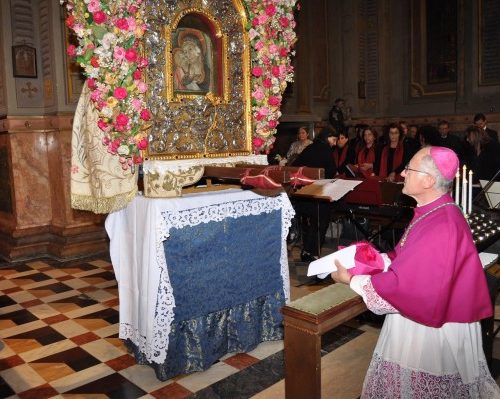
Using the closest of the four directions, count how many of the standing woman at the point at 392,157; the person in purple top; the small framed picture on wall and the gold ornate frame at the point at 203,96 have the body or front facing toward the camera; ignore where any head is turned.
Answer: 3

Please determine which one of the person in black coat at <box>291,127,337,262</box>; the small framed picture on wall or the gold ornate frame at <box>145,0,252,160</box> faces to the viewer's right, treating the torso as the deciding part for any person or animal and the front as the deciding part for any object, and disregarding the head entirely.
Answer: the person in black coat

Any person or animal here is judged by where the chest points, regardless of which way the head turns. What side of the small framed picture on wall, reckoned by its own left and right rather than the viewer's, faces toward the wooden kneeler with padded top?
front

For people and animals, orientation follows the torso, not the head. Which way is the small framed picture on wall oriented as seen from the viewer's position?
toward the camera

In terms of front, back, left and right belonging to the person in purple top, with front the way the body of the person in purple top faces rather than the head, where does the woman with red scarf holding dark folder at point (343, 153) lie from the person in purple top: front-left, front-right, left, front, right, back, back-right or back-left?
right

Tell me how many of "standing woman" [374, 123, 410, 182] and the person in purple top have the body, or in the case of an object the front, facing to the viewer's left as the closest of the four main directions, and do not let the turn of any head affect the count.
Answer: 1

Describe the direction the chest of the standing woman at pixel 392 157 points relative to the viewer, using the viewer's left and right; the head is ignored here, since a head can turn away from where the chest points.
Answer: facing the viewer

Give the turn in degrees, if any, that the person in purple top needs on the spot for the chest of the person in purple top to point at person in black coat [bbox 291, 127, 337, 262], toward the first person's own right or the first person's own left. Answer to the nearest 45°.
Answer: approximately 90° to the first person's own right

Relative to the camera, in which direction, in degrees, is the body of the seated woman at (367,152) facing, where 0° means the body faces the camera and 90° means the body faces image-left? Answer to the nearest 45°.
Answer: approximately 45°

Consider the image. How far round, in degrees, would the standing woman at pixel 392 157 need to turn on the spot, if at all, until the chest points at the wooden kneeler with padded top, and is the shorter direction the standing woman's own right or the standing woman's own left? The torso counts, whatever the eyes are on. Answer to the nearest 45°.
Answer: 0° — they already face it

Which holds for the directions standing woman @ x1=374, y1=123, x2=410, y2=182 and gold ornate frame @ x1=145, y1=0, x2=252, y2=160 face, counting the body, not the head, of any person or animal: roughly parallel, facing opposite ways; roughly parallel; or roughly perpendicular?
roughly parallel

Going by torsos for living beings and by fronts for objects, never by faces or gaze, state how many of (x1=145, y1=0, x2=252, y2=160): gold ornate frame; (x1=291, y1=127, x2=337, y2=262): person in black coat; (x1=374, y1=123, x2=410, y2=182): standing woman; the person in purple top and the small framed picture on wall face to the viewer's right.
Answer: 1
